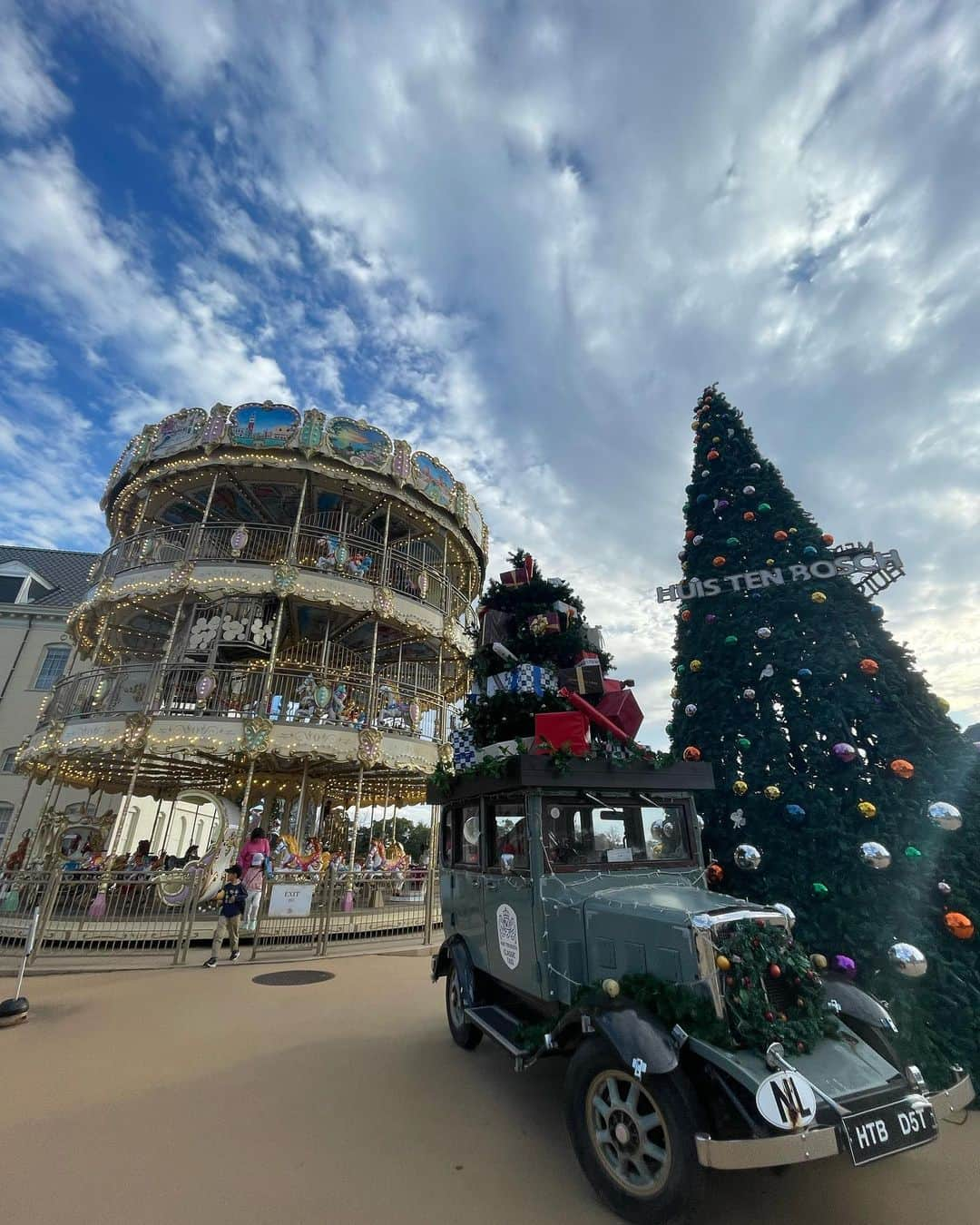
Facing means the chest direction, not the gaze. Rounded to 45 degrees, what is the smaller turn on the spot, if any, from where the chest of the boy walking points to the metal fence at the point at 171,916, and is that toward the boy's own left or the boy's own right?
approximately 90° to the boy's own right

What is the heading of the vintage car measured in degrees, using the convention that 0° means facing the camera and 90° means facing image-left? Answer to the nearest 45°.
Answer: approximately 315°

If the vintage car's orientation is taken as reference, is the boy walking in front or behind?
behind

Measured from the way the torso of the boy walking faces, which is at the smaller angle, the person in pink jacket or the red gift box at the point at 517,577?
the red gift box

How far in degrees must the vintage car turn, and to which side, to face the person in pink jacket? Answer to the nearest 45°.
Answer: approximately 180°

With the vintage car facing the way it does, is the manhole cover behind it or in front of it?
behind

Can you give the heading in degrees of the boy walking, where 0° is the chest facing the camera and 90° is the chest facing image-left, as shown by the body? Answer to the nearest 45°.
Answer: approximately 45°

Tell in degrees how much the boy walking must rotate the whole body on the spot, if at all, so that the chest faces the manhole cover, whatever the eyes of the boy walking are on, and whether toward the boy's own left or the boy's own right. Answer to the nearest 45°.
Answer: approximately 90° to the boy's own left

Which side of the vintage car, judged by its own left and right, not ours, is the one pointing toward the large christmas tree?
left
